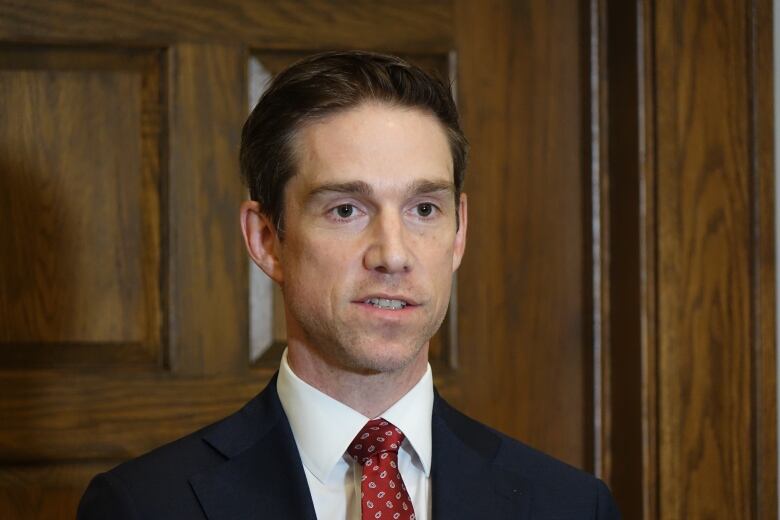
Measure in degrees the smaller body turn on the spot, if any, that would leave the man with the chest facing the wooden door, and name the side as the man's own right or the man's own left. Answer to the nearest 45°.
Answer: approximately 135° to the man's own right

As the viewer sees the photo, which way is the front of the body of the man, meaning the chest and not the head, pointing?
toward the camera
